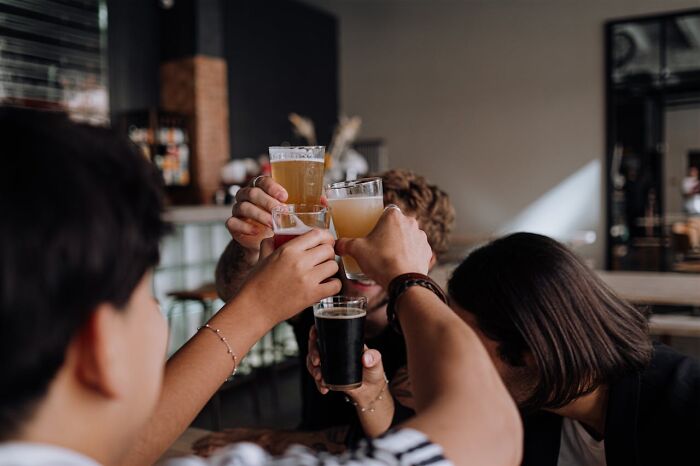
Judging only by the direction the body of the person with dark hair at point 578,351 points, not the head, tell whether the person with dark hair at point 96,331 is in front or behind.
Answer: in front

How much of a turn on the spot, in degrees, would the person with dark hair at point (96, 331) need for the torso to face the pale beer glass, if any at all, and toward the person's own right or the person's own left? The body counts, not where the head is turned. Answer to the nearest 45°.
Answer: approximately 45° to the person's own left

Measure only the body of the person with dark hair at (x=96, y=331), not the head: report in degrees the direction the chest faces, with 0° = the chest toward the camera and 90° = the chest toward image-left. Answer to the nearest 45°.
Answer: approximately 225°

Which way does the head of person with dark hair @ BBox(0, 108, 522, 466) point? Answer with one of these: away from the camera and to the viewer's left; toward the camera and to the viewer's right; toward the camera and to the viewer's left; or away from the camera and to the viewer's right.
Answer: away from the camera and to the viewer's right

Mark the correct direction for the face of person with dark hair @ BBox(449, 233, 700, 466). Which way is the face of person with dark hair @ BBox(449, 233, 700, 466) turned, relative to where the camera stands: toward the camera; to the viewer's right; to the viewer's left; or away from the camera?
to the viewer's left

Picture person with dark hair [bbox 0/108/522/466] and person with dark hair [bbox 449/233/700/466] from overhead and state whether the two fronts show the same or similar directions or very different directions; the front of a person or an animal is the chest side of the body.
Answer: very different directions
